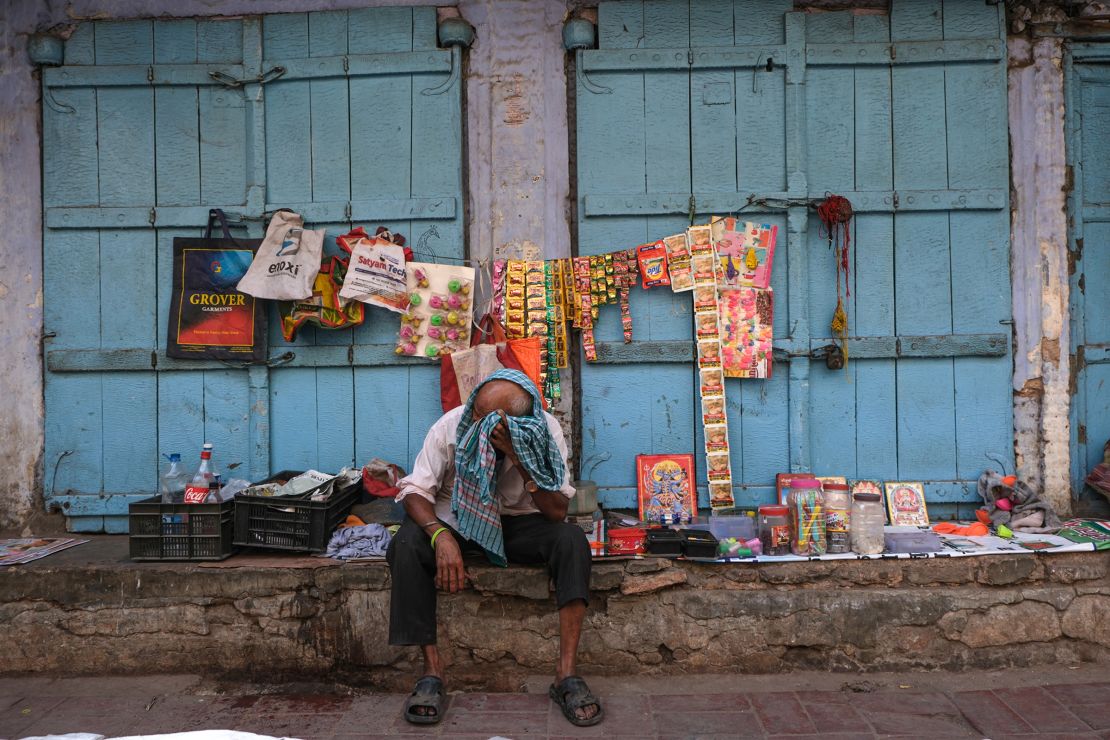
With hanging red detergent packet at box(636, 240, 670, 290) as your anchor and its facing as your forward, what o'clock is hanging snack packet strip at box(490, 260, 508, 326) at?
hanging snack packet strip at box(490, 260, 508, 326) is roughly at 3 o'clock from hanging red detergent packet at box(636, 240, 670, 290).

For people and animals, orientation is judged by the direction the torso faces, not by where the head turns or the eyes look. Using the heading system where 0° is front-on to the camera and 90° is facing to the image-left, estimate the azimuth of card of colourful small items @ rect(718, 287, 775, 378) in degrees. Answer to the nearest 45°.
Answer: approximately 0°

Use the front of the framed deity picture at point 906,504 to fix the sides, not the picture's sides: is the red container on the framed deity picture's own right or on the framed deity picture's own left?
on the framed deity picture's own right

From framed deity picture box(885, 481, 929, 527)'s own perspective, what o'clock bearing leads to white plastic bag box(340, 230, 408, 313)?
The white plastic bag is roughly at 2 o'clock from the framed deity picture.

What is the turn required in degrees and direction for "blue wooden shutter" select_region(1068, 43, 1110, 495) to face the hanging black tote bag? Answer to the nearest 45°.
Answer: approximately 45° to its right

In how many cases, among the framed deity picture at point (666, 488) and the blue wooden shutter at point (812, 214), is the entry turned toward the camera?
2
